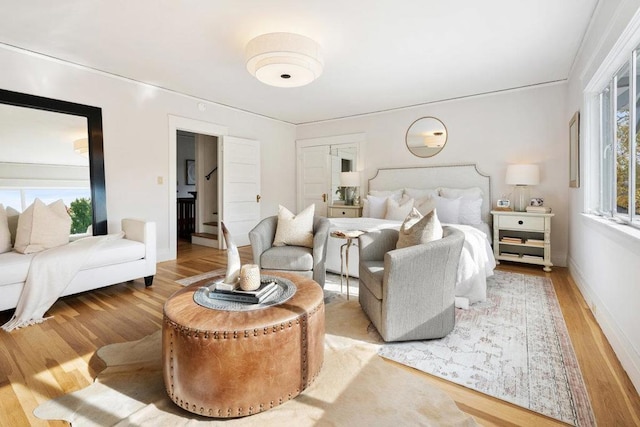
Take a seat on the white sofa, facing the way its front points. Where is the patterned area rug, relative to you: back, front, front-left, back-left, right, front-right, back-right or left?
front

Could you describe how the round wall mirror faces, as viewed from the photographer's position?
facing the viewer

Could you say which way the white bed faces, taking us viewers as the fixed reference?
facing the viewer and to the left of the viewer

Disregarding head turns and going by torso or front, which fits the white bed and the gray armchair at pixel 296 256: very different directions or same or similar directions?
same or similar directions

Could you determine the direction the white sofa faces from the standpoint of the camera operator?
facing the viewer and to the right of the viewer

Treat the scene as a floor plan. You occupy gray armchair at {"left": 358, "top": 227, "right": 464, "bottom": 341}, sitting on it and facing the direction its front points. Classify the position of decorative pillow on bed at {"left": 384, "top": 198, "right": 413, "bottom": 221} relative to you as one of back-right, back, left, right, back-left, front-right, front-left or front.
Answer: right

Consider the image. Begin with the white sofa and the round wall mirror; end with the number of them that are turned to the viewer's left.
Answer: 0

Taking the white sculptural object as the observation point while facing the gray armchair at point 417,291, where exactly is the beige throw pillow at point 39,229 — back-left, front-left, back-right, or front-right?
back-left

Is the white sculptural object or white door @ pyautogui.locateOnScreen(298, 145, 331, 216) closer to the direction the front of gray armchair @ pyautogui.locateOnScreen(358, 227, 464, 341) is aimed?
the white sculptural object

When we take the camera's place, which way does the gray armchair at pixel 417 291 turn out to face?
facing to the left of the viewer

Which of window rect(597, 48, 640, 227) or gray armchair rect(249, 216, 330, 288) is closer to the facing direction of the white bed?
the gray armchair

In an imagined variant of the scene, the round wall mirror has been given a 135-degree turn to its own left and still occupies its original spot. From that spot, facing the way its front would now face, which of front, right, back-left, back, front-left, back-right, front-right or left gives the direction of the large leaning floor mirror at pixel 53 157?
back

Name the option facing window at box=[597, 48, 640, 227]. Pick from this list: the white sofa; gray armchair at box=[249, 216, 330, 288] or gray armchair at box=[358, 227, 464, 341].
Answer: the white sofa
